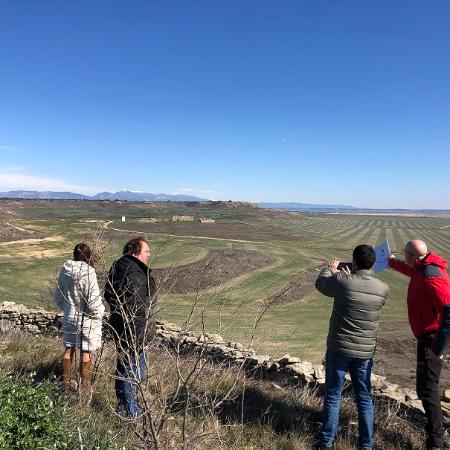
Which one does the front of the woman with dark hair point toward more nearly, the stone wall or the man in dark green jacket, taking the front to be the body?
the stone wall

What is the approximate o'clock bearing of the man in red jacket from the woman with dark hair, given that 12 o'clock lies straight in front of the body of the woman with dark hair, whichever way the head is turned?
The man in red jacket is roughly at 4 o'clock from the woman with dark hair.

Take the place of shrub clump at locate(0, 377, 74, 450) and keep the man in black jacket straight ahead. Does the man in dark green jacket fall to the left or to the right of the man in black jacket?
right

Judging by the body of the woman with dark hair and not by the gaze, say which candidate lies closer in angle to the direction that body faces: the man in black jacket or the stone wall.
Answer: the stone wall

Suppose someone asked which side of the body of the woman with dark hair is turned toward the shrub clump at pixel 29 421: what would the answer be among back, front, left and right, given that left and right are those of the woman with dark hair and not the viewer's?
back

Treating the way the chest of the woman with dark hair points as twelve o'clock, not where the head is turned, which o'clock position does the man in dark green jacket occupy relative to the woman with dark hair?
The man in dark green jacket is roughly at 4 o'clock from the woman with dark hair.

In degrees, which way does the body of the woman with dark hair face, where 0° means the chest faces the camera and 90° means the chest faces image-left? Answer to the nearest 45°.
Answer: approximately 180°

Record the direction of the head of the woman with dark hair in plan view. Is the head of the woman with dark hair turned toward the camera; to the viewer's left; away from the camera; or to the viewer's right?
away from the camera
